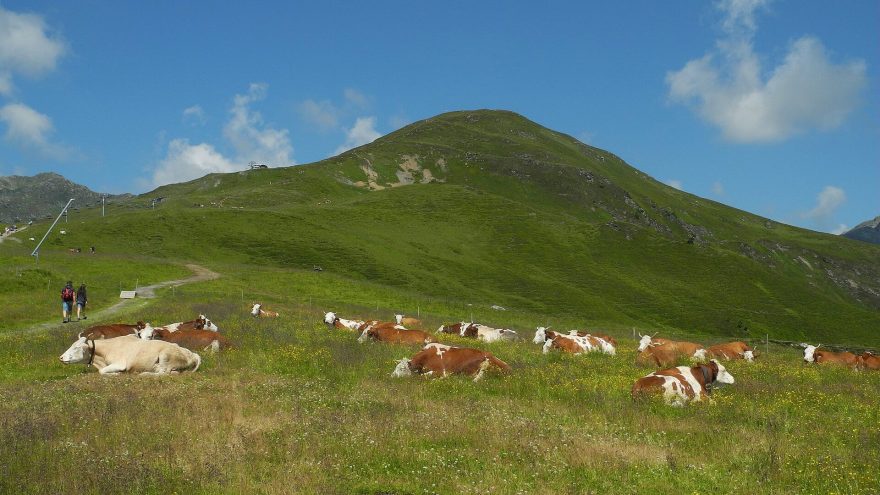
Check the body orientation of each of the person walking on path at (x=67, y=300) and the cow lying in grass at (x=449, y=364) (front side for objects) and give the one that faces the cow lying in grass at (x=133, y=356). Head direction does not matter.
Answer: the cow lying in grass at (x=449, y=364)

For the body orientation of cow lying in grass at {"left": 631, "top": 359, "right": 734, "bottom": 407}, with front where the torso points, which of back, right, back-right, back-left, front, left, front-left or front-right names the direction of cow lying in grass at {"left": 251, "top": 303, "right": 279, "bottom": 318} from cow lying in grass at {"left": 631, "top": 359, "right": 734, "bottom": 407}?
back-left

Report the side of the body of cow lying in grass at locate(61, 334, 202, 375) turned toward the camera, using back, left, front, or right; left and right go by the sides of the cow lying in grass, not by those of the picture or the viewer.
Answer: left

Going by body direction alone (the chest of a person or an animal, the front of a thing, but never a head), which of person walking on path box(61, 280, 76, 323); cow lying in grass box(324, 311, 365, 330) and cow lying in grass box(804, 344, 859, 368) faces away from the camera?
the person walking on path

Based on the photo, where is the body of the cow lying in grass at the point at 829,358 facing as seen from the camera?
to the viewer's left

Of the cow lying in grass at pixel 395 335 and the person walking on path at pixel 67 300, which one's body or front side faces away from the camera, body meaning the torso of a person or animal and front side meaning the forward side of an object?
the person walking on path

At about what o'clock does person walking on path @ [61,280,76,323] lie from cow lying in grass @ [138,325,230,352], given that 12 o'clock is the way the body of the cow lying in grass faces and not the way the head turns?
The person walking on path is roughly at 2 o'clock from the cow lying in grass.

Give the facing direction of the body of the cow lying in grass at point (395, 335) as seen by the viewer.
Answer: to the viewer's left

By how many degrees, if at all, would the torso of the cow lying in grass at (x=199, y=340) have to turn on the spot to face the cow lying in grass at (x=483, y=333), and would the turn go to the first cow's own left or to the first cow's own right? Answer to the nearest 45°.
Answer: approximately 135° to the first cow's own right

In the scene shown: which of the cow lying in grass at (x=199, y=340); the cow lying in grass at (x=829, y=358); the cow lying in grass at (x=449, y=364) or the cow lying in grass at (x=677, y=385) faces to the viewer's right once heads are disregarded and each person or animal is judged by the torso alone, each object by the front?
the cow lying in grass at (x=677, y=385)

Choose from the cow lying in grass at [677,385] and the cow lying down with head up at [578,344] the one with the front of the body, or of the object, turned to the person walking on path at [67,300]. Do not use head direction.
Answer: the cow lying down with head up

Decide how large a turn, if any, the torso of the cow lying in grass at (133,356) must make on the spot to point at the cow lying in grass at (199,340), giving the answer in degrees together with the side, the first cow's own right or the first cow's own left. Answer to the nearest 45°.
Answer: approximately 135° to the first cow's own right

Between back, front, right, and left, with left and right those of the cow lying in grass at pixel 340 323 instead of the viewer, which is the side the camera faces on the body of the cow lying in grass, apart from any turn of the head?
left

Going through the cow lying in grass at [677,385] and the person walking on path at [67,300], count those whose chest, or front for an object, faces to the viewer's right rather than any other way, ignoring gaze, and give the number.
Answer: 1

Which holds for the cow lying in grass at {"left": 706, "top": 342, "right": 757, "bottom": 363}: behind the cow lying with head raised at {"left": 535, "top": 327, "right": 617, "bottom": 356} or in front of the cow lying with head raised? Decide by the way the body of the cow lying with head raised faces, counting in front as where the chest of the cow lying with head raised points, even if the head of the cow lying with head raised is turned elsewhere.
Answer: behind

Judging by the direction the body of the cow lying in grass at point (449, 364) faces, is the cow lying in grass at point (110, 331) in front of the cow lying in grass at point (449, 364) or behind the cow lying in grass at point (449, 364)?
in front

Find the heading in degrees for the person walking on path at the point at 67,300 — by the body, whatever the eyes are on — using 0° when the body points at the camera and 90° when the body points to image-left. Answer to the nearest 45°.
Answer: approximately 180°

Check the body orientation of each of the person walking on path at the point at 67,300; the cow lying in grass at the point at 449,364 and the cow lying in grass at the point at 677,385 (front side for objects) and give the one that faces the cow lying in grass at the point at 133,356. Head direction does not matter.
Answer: the cow lying in grass at the point at 449,364

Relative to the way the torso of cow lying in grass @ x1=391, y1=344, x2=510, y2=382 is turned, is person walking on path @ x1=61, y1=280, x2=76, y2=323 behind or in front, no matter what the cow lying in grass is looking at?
in front
